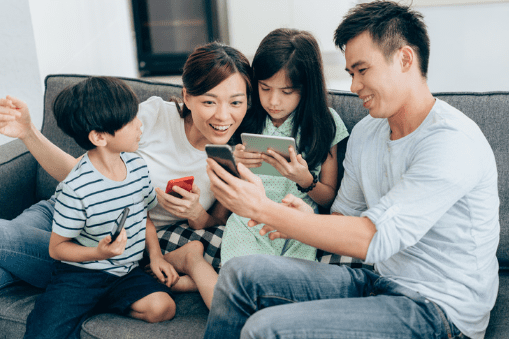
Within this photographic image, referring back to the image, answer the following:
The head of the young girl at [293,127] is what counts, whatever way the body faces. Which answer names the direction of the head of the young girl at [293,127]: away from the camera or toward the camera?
toward the camera

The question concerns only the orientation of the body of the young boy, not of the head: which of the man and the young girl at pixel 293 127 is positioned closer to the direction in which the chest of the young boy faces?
the man

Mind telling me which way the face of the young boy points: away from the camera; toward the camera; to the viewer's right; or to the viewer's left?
to the viewer's right

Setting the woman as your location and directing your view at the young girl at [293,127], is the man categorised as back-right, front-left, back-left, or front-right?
front-right

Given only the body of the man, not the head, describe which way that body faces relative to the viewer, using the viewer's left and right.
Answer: facing to the left of the viewer

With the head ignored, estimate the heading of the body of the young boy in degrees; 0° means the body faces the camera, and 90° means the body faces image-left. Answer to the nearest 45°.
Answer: approximately 315°

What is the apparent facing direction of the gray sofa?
toward the camera

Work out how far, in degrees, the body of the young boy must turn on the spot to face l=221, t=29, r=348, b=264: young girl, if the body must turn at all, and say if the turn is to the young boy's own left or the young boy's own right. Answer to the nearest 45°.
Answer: approximately 45° to the young boy's own left
